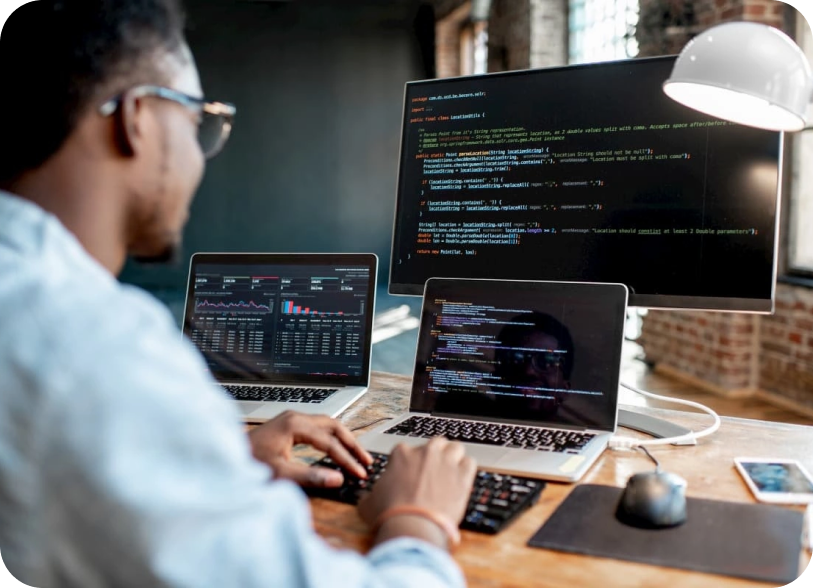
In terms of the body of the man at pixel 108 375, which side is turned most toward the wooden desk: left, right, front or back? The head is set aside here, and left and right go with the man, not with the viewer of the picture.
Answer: front

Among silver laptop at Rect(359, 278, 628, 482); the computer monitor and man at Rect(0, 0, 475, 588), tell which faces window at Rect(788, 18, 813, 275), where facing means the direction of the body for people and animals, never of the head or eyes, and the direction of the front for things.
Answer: the man

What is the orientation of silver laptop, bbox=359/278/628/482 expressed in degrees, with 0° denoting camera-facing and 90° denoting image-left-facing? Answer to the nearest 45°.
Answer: approximately 45°

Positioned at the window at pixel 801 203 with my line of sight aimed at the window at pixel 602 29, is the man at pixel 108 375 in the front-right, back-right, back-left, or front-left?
back-left

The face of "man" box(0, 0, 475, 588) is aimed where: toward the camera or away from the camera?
away from the camera

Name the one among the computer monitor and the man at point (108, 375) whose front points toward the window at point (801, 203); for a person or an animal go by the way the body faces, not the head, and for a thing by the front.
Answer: the man

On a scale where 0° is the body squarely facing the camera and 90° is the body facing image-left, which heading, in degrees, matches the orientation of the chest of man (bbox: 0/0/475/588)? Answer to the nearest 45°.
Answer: approximately 225°

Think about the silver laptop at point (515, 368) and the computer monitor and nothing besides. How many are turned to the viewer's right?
0

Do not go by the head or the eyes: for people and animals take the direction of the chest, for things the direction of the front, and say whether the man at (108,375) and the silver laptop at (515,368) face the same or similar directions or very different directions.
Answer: very different directions

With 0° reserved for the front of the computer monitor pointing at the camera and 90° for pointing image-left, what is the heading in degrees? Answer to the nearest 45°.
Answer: approximately 45°
